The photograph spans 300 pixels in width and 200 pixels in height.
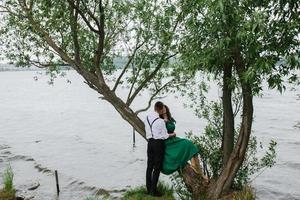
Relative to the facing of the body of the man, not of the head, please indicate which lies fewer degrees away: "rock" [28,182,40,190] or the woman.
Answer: the woman

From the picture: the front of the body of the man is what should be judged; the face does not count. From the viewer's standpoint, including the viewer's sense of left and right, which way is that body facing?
facing away from the viewer and to the right of the viewer

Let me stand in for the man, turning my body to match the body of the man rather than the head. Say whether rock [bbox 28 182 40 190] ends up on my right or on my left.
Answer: on my left
